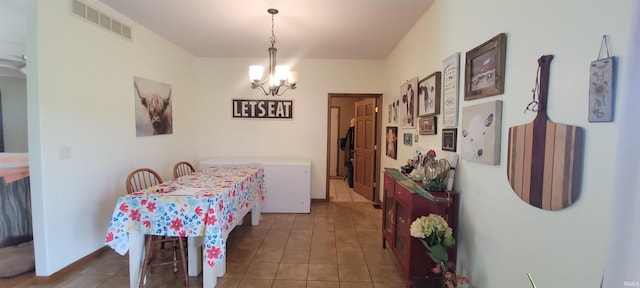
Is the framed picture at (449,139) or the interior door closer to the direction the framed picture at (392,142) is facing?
the interior door

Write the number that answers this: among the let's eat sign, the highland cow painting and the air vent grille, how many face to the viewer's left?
0

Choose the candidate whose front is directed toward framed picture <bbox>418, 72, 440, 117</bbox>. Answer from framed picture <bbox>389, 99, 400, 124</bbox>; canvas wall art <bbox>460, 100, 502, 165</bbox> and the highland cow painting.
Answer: the highland cow painting

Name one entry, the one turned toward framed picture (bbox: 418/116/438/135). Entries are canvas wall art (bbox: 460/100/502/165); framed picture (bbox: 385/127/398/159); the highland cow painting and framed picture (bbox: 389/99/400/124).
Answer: the highland cow painting

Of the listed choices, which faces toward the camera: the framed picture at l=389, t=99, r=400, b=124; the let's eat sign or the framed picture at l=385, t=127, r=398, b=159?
the let's eat sign

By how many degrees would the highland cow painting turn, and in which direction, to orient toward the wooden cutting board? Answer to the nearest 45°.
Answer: approximately 45° to its right

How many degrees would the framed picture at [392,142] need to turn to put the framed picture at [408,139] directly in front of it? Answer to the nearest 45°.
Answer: approximately 90° to its left

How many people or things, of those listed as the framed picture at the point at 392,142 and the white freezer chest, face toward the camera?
1

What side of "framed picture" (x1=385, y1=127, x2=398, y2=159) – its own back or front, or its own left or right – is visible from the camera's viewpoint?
left

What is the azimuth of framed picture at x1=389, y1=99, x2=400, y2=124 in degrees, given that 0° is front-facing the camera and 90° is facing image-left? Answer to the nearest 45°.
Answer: approximately 90°

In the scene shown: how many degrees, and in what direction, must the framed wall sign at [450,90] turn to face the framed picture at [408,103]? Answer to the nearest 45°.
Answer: approximately 90° to its right

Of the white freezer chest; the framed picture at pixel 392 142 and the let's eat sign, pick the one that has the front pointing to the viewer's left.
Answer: the framed picture

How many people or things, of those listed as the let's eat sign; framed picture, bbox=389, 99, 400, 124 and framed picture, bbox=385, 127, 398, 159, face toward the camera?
1

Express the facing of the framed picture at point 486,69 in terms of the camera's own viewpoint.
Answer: facing the viewer and to the left of the viewer
